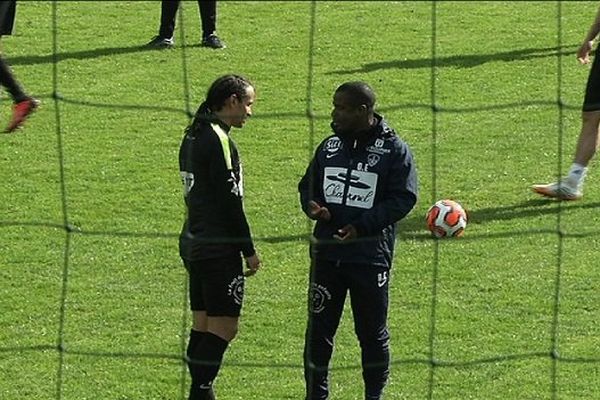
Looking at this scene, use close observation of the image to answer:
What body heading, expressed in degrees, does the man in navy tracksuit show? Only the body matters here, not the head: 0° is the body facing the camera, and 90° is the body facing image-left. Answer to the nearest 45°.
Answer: approximately 45°

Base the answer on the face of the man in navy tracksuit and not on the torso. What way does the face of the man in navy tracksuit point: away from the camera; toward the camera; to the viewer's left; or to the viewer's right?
to the viewer's left

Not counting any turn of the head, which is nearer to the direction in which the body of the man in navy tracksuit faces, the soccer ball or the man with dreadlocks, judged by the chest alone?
the man with dreadlocks

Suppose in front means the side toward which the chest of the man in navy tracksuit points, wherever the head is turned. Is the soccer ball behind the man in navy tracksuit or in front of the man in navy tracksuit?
behind

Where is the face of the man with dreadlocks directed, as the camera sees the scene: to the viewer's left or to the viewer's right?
to the viewer's right

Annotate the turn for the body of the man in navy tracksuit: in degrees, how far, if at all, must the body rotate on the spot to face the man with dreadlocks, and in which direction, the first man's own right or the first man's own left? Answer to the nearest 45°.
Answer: approximately 45° to the first man's own right
